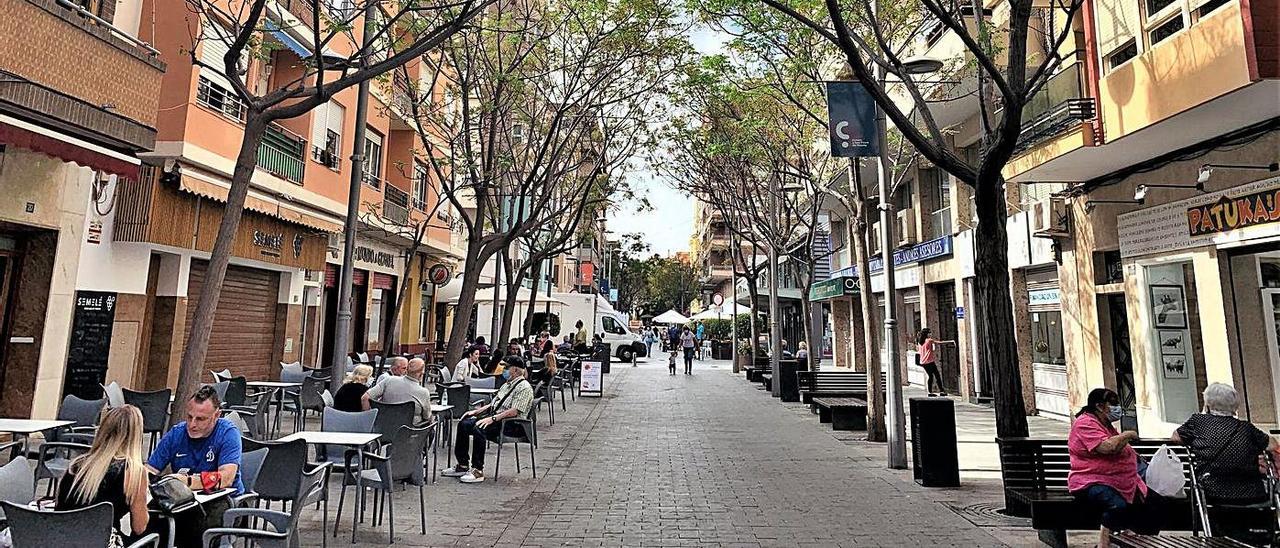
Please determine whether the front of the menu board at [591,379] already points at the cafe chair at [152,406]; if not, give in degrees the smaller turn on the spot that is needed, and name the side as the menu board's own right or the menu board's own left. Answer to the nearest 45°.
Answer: approximately 45° to the menu board's own right

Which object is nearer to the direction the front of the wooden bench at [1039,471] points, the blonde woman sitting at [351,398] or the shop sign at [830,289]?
the blonde woman sitting

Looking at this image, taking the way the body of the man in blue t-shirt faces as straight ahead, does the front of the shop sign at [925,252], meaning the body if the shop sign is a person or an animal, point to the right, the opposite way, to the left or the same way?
to the right

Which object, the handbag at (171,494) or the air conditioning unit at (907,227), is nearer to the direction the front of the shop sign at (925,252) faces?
the handbag

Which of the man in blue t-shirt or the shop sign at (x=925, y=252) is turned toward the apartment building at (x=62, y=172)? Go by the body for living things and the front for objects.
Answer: the shop sign

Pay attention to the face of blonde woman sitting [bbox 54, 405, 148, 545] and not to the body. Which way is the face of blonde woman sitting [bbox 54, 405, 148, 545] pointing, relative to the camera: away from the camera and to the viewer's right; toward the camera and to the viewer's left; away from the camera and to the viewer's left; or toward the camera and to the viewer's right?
away from the camera and to the viewer's right

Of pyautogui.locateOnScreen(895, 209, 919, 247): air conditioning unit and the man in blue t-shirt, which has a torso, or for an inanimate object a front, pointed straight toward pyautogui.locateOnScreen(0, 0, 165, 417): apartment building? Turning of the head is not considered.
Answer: the air conditioning unit

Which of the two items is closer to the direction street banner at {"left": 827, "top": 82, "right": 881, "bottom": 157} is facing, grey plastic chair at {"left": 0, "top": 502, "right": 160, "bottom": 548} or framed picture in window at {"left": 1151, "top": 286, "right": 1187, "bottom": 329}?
the grey plastic chair

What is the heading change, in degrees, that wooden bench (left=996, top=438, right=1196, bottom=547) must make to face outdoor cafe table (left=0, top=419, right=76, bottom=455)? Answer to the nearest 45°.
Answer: approximately 45° to its right
